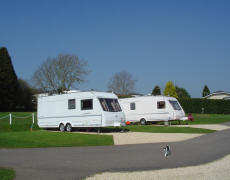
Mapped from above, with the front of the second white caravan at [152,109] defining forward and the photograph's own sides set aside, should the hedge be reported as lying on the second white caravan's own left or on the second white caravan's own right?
on the second white caravan's own left

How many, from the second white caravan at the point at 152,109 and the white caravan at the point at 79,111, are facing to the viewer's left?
0

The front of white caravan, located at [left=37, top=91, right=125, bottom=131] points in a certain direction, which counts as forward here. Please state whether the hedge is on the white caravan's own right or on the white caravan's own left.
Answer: on the white caravan's own left

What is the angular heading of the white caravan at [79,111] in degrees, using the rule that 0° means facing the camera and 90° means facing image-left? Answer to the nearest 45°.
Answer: approximately 315°

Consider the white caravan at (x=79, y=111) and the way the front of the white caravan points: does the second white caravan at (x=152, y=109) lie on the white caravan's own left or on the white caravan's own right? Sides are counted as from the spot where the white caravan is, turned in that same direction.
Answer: on the white caravan's own left

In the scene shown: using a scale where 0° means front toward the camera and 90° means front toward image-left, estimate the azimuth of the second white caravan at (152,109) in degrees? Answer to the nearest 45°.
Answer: approximately 315°

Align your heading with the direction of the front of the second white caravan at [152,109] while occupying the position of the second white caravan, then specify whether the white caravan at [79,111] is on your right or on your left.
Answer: on your right
